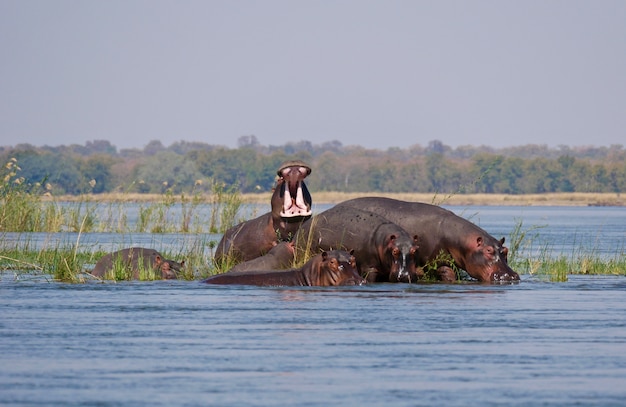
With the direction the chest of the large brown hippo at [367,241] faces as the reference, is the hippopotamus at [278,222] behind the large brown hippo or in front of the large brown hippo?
behind

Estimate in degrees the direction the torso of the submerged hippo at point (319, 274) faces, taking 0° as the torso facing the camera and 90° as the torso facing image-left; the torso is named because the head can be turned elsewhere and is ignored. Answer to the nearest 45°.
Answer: approximately 270°

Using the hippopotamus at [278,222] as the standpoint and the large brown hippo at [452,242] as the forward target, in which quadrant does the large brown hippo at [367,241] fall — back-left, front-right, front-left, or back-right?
front-right

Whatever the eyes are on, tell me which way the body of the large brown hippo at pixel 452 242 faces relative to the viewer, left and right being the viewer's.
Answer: facing the viewer and to the right of the viewer

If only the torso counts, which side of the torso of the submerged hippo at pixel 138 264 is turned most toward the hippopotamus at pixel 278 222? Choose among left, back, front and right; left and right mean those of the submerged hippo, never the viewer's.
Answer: front

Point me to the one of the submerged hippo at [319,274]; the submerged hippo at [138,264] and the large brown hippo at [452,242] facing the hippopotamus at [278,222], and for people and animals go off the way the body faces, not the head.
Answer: the submerged hippo at [138,264]

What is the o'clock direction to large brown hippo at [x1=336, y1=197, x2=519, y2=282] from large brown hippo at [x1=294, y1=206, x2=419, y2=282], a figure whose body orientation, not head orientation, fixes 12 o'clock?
large brown hippo at [x1=336, y1=197, x2=519, y2=282] is roughly at 10 o'clock from large brown hippo at [x1=294, y1=206, x2=419, y2=282].

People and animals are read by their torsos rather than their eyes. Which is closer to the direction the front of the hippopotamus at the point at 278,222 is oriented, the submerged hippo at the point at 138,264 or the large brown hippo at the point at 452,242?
the large brown hippo

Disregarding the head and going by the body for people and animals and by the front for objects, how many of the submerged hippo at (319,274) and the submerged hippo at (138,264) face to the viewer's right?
2

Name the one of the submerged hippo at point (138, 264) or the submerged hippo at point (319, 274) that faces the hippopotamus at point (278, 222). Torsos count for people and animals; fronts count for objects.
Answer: the submerged hippo at point (138, 264)

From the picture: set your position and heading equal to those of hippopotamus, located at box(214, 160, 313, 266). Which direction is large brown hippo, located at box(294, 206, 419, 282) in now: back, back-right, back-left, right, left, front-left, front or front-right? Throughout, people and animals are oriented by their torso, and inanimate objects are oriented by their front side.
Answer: front

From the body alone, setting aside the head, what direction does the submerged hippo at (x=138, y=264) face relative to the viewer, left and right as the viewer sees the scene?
facing to the right of the viewer

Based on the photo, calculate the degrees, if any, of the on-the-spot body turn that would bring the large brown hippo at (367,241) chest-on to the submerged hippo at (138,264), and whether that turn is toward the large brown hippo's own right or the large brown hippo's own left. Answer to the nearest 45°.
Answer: approximately 135° to the large brown hippo's own right

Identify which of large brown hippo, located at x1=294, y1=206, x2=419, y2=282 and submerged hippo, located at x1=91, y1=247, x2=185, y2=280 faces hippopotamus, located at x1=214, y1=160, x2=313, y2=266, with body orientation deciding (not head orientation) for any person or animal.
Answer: the submerged hippo
